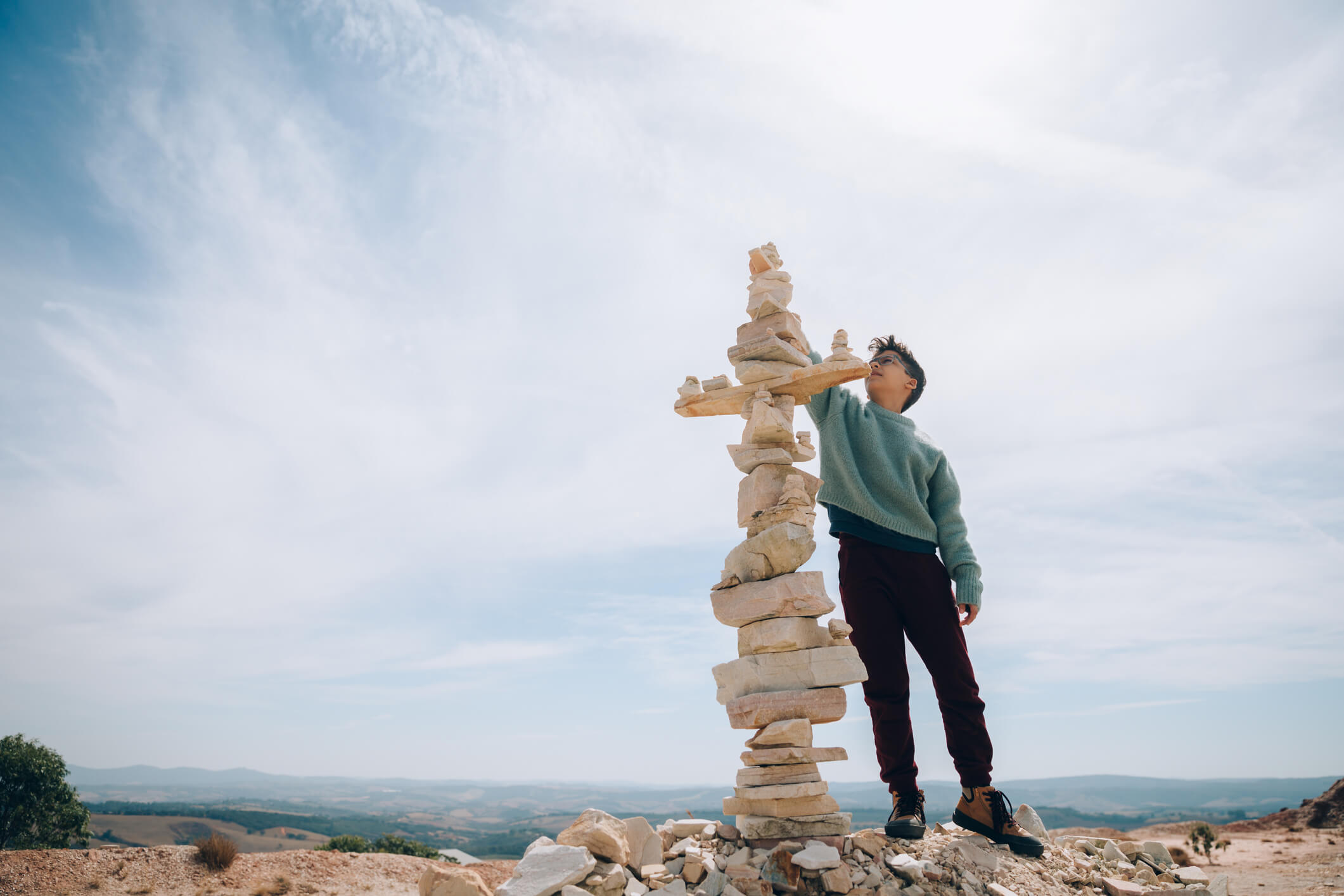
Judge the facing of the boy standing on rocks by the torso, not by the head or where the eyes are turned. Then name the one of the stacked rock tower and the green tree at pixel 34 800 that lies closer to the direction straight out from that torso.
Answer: the stacked rock tower

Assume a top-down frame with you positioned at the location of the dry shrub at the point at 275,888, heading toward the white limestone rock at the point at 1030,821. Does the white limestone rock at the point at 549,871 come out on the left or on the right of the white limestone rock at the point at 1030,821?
right

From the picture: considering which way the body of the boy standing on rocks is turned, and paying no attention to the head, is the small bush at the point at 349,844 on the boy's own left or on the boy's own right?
on the boy's own right

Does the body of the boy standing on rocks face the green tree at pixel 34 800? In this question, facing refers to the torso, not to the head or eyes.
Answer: no

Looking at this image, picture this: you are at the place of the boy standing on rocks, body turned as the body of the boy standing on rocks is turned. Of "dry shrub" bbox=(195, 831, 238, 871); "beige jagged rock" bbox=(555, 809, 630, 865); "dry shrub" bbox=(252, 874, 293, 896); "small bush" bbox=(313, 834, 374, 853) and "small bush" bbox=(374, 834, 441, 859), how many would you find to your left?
0

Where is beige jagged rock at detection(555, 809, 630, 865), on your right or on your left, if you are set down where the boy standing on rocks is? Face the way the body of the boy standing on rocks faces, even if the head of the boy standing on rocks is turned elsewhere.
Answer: on your right

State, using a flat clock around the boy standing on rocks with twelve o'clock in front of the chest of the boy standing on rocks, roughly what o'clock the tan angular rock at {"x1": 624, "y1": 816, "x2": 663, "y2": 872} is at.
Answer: The tan angular rock is roughly at 2 o'clock from the boy standing on rocks.

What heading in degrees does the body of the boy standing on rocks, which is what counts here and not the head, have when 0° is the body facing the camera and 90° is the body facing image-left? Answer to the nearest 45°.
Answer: approximately 0°

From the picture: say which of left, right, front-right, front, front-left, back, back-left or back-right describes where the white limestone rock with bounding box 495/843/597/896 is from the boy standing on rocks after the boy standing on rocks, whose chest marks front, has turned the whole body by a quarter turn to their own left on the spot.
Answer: back-right

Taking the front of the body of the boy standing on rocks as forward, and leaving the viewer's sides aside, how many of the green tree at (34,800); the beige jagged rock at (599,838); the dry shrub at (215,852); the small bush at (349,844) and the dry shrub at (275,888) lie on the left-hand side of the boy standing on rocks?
0

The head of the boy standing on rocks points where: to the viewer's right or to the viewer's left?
to the viewer's left
